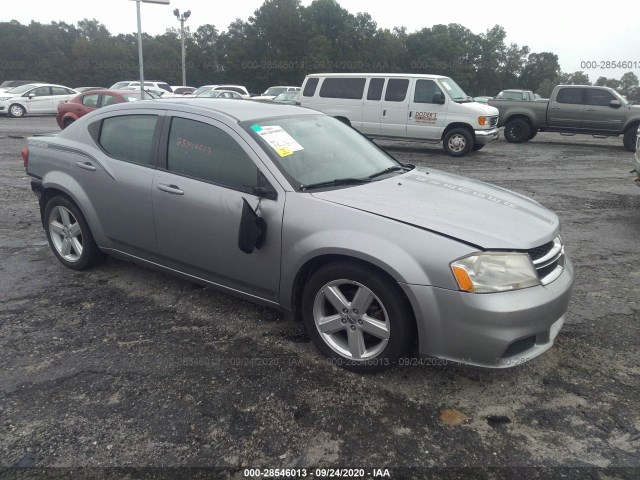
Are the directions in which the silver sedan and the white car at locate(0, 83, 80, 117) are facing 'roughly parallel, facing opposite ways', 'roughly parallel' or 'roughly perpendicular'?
roughly perpendicular

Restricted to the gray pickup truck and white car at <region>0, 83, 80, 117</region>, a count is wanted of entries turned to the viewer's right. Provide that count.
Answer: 1

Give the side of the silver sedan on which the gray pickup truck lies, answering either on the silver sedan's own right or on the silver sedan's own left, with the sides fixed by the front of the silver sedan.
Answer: on the silver sedan's own left

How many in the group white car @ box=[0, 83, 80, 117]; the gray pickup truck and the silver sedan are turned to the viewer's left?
1

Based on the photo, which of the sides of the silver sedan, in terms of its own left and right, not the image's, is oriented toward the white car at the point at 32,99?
back

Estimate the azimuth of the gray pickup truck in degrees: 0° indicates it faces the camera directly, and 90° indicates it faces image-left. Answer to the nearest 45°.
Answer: approximately 270°

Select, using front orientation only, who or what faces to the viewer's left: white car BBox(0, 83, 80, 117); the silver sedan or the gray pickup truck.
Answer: the white car

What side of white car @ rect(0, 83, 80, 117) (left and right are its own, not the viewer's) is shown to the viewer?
left

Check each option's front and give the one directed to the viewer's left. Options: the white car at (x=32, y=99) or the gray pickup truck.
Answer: the white car

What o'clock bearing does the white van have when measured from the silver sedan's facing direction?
The white van is roughly at 8 o'clock from the silver sedan.

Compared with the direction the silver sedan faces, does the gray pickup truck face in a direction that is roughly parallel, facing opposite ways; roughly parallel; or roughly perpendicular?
roughly parallel

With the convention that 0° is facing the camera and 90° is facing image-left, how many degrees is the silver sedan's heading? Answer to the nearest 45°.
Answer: approximately 315°
